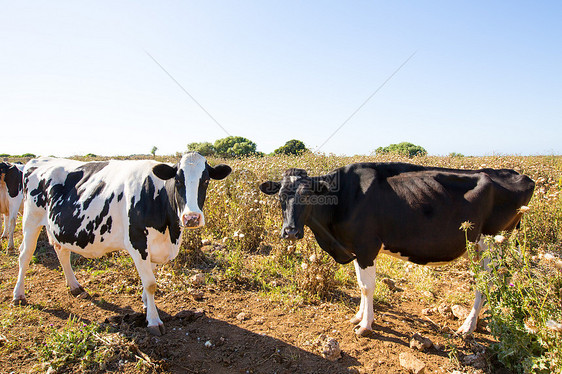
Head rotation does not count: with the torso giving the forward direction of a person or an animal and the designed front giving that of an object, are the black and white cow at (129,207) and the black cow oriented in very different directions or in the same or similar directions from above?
very different directions

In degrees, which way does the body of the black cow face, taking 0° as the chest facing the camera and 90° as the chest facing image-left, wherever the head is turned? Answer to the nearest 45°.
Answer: approximately 90°

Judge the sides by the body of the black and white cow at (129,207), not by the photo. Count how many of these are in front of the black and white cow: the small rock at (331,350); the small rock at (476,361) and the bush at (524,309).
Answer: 3

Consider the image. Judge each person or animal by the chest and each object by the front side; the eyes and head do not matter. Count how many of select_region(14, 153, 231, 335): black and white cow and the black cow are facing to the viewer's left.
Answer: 1

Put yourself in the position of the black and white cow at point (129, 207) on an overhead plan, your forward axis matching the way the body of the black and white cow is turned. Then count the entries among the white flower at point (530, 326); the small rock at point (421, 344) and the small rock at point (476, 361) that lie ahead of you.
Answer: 3

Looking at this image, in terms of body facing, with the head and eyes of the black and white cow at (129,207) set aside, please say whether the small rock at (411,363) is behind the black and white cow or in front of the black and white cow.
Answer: in front

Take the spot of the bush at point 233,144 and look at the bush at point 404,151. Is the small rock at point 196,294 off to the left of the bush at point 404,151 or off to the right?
right

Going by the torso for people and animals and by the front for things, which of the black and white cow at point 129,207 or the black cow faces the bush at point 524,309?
the black and white cow

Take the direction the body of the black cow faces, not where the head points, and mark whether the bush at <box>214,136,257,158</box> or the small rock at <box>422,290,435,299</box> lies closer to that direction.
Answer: the bush

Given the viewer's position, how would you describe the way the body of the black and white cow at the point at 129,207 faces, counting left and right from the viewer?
facing the viewer and to the right of the viewer

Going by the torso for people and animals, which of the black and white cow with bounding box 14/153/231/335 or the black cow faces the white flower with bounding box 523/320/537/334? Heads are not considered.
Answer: the black and white cow

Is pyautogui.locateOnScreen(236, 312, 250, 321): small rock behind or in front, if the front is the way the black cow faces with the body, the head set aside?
in front
